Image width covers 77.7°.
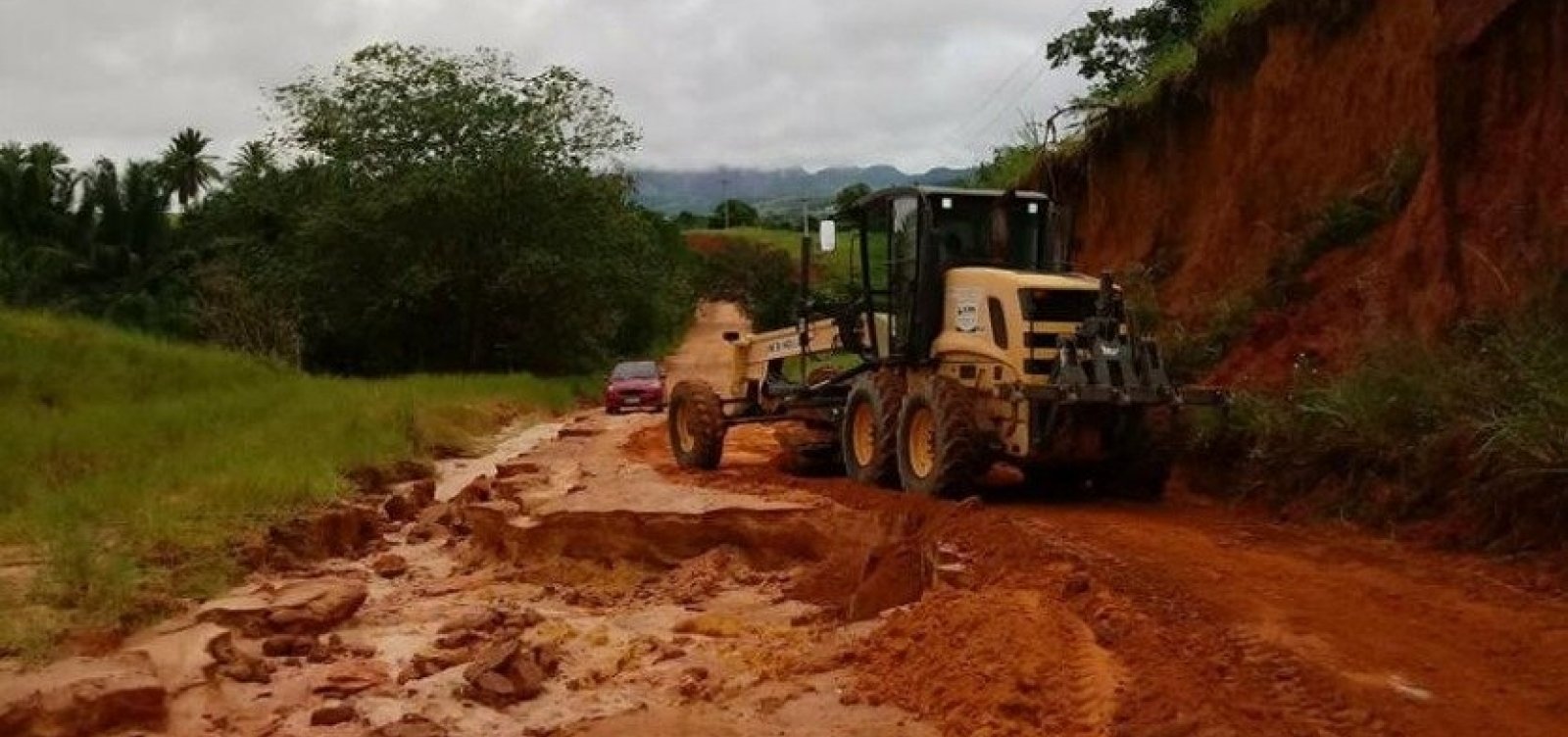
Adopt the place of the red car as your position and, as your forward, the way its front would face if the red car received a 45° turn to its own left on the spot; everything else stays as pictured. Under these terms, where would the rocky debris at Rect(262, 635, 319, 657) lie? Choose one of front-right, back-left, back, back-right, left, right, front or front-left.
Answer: front-right

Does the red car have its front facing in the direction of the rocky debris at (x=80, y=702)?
yes

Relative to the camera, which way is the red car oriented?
toward the camera

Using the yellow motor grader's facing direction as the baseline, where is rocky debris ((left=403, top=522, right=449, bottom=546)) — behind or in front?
in front

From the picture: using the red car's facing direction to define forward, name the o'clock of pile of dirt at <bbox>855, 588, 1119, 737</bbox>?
The pile of dirt is roughly at 12 o'clock from the red car.

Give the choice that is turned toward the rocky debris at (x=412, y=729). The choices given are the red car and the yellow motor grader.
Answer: the red car

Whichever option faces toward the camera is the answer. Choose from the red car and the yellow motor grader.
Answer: the red car

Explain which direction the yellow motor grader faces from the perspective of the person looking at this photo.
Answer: facing away from the viewer and to the left of the viewer

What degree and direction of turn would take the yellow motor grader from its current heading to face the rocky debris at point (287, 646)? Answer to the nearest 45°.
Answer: approximately 90° to its left

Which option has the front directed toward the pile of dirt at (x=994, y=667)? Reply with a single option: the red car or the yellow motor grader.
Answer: the red car

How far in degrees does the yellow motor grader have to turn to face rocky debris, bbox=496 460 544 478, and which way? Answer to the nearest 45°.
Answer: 0° — it already faces it

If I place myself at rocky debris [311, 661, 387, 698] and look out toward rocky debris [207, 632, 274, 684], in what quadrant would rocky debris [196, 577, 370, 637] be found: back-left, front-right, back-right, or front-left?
front-right

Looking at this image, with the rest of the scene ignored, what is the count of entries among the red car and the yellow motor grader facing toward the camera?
1

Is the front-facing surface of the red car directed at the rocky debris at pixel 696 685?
yes

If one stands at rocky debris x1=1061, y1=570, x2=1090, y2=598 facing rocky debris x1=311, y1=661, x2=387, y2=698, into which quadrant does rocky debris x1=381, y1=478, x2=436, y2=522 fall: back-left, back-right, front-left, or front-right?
front-right

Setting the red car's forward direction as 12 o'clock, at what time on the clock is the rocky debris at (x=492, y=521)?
The rocky debris is roughly at 12 o'clock from the red car.

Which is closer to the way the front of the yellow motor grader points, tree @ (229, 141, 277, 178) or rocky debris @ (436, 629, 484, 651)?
the tree

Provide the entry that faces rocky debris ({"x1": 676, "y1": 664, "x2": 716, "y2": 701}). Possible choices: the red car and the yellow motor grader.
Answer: the red car

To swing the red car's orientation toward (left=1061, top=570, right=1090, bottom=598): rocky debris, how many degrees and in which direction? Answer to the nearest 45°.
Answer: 0° — it already faces it

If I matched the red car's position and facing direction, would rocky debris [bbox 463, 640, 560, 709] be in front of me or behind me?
in front
